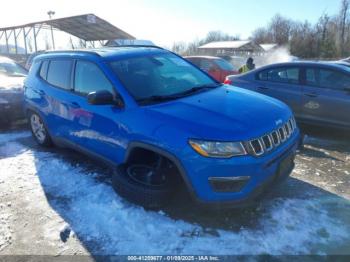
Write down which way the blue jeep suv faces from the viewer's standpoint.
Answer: facing the viewer and to the right of the viewer

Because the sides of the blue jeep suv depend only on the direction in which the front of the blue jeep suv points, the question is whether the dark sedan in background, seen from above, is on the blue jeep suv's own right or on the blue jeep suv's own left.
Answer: on the blue jeep suv's own left

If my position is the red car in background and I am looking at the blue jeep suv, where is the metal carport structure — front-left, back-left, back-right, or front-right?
back-right

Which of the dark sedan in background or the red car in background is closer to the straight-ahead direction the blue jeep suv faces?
the dark sedan in background

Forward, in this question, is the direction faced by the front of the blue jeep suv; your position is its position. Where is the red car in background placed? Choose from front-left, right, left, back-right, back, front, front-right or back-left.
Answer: back-left

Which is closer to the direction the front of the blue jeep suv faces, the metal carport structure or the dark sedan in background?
the dark sedan in background

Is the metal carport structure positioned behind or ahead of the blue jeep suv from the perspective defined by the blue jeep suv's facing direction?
behind
